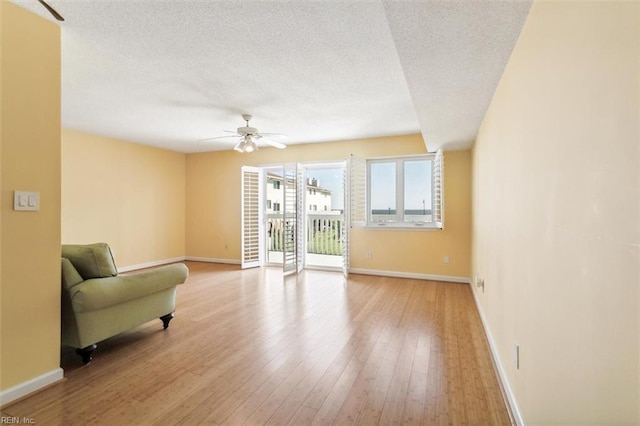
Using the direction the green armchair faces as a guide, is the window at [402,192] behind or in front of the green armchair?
in front

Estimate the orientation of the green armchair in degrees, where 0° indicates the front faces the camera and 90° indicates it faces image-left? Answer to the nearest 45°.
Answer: approximately 225°

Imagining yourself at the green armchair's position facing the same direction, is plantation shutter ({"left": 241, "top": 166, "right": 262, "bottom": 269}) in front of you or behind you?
in front

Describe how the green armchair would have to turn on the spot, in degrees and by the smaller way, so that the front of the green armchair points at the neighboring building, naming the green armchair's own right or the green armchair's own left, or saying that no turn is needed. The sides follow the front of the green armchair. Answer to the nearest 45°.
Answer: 0° — it already faces it

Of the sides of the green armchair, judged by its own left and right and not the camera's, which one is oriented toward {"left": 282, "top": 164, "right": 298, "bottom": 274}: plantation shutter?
front
